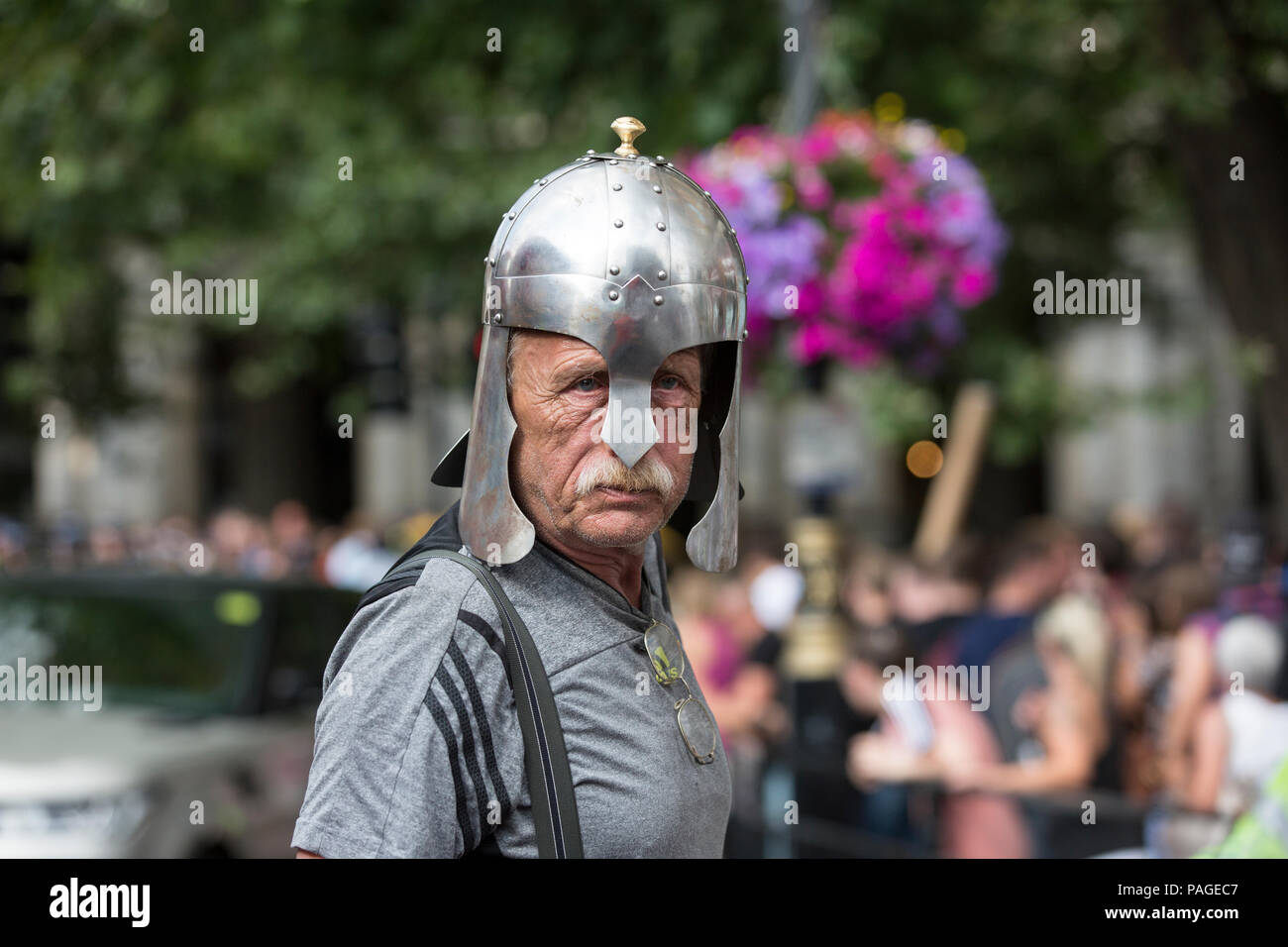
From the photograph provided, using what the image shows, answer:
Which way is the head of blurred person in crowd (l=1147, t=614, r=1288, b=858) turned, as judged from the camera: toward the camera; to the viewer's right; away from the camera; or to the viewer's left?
away from the camera

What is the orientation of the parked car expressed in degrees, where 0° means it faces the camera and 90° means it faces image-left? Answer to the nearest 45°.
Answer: approximately 45°

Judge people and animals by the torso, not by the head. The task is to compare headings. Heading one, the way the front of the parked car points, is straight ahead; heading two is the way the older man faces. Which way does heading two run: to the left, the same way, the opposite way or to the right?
to the left
